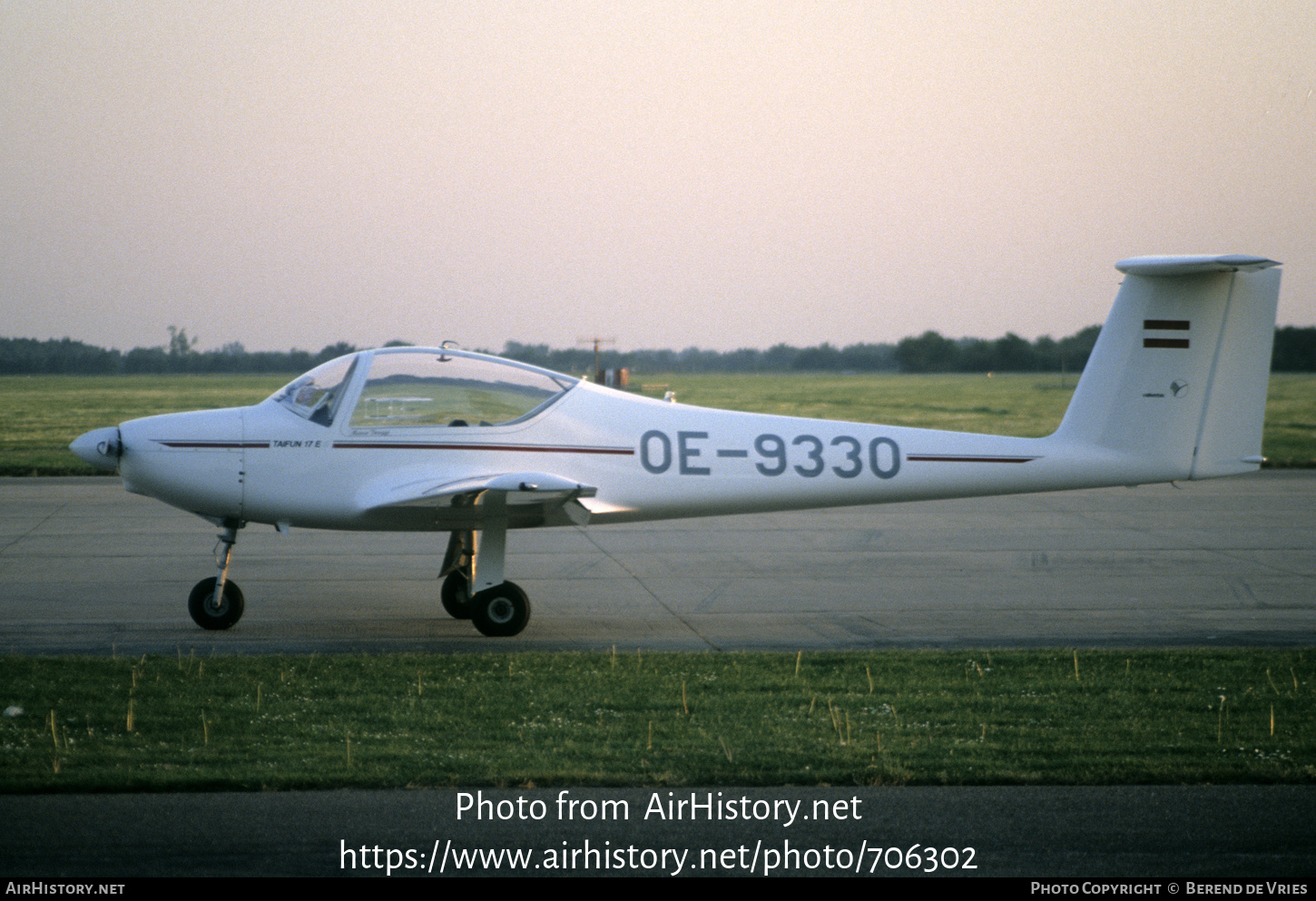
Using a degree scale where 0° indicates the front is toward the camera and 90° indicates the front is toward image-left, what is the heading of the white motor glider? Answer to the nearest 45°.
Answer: approximately 90°
